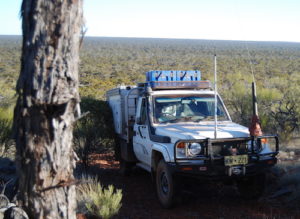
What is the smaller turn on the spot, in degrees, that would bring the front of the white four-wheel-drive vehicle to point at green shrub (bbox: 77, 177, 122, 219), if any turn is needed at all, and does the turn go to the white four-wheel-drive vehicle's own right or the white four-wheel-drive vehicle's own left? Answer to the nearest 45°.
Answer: approximately 90° to the white four-wheel-drive vehicle's own right

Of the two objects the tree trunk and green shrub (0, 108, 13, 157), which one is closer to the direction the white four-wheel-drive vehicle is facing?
the tree trunk

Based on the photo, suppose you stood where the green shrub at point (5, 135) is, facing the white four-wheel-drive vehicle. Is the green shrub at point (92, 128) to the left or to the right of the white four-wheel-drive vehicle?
left

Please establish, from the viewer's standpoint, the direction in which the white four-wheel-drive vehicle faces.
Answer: facing the viewer and to the right of the viewer

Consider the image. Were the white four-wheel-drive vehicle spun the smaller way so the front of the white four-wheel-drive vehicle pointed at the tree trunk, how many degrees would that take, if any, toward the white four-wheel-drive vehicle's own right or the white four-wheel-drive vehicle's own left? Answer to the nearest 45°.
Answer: approximately 45° to the white four-wheel-drive vehicle's own right

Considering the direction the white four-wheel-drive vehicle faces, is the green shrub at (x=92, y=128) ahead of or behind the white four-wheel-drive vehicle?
behind

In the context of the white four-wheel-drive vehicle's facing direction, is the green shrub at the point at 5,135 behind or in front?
behind
